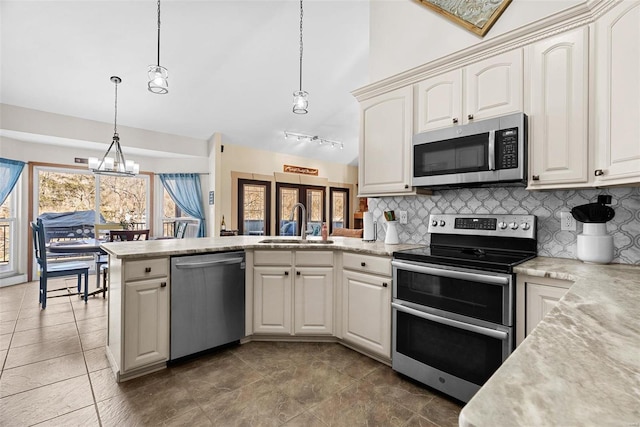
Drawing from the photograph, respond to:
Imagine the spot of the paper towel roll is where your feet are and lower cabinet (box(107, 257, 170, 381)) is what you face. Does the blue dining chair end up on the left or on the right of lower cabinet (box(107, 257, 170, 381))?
right

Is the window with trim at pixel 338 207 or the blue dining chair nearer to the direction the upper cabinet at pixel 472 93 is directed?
the blue dining chair

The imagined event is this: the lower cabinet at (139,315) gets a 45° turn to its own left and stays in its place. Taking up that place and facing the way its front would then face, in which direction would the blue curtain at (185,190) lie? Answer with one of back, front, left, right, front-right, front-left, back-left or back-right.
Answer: left

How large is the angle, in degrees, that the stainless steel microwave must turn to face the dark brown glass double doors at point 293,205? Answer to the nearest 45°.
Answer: approximately 90° to its right

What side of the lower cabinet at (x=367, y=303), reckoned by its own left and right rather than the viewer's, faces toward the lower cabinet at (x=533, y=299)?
left

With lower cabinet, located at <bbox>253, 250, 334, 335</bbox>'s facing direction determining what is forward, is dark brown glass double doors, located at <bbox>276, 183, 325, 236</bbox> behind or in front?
behind

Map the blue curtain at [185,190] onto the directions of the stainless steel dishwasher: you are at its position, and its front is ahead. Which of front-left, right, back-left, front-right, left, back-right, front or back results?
back-left

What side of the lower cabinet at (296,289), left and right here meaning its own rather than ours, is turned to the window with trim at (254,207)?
back

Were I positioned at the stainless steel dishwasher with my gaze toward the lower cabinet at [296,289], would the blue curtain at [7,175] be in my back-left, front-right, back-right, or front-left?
back-left

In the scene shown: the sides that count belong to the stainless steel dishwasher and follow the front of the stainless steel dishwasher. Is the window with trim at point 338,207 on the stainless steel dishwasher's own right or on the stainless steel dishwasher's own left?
on the stainless steel dishwasher's own left

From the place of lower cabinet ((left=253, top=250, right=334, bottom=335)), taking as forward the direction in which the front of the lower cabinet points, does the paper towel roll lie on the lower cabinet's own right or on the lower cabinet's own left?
on the lower cabinet's own left

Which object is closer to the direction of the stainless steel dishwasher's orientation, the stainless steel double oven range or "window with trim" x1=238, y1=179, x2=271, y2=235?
the stainless steel double oven range
